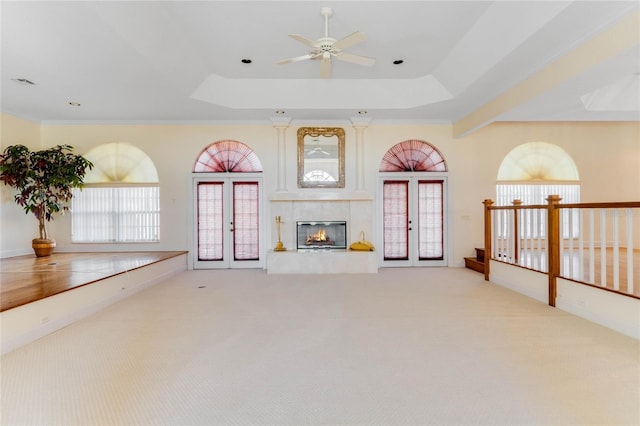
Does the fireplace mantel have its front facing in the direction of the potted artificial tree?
no

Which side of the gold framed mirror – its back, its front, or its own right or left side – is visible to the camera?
front

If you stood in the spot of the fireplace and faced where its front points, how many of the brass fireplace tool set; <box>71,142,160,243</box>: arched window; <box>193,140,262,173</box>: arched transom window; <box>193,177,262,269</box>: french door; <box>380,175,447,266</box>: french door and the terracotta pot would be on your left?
1

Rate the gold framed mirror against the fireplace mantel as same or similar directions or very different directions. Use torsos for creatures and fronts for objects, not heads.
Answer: same or similar directions

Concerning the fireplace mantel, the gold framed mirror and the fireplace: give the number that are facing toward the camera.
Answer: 3

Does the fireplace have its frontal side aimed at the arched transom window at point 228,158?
no

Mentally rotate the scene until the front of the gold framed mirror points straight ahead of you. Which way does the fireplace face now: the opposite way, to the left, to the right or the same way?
the same way

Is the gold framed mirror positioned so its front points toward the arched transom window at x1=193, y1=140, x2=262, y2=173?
no

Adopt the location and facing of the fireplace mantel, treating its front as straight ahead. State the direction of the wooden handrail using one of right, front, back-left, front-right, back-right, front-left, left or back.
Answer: front-left

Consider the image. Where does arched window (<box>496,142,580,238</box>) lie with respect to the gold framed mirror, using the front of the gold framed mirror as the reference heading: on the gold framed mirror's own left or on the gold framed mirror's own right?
on the gold framed mirror's own left

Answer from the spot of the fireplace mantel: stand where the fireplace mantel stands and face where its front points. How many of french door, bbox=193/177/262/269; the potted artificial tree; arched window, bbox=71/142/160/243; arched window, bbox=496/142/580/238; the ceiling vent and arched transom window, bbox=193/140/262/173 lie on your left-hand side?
1

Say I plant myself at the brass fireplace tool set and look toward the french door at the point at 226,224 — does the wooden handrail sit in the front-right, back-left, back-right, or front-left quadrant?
back-left

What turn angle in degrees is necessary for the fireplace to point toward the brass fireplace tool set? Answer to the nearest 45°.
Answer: approximately 90° to its right

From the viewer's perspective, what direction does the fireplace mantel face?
toward the camera

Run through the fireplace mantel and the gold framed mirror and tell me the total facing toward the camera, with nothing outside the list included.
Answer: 2
